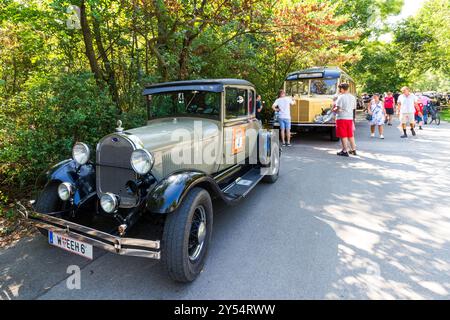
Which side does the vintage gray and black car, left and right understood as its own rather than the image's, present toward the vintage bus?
back

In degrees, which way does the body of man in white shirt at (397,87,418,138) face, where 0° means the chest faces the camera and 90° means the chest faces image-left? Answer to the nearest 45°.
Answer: approximately 0°

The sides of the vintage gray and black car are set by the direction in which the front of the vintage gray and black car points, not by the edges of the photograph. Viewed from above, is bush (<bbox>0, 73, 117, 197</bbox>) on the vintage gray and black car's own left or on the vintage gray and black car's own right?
on the vintage gray and black car's own right

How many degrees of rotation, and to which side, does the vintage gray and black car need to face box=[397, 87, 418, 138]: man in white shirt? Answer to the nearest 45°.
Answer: approximately 180°

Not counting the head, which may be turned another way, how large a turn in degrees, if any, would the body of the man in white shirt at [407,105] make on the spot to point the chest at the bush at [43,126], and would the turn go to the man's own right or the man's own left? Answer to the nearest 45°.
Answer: approximately 45° to the man's own right

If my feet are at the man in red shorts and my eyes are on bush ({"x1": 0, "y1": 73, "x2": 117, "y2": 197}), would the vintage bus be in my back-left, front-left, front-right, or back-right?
back-right

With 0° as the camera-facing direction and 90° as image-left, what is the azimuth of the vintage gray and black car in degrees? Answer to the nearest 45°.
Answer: approximately 45°
